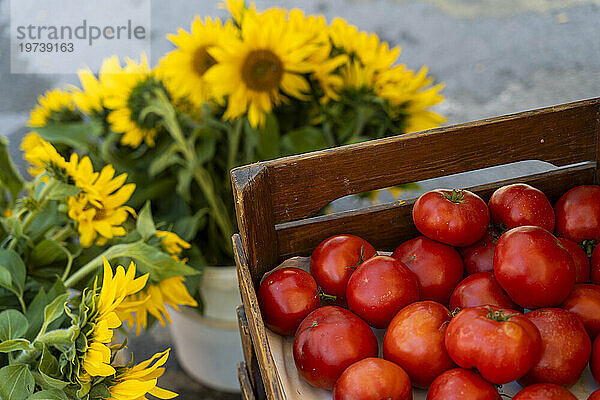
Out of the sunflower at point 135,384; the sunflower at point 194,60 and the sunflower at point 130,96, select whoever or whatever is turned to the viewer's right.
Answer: the sunflower at point 135,384

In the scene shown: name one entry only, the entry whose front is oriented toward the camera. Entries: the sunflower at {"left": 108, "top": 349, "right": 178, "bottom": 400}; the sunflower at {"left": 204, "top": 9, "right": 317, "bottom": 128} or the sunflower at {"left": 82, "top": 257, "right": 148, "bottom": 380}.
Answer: the sunflower at {"left": 204, "top": 9, "right": 317, "bottom": 128}

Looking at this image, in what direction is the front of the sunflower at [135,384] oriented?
to the viewer's right

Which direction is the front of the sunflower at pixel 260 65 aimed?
toward the camera

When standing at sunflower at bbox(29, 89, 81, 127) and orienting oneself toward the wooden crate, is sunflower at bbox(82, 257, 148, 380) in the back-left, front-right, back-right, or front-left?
front-right

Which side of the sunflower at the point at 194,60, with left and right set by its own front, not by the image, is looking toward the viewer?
front
